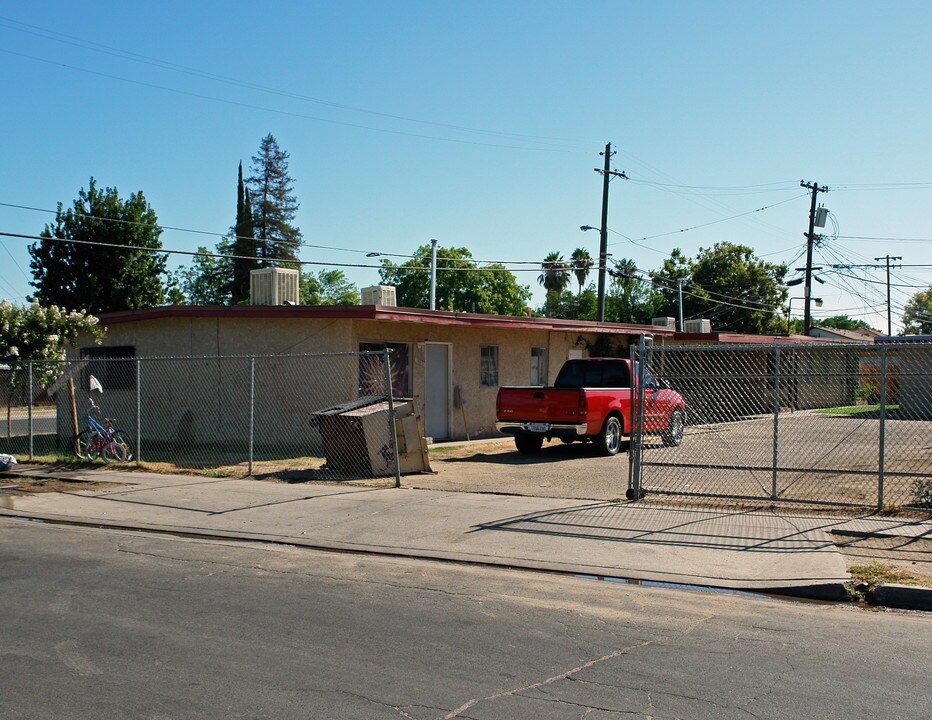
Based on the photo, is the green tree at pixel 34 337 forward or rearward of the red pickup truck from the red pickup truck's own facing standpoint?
rearward

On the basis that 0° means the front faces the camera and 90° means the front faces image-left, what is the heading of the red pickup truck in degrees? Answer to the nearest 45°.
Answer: approximately 225°

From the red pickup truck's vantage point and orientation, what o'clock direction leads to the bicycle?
The bicycle is roughly at 7 o'clock from the red pickup truck.

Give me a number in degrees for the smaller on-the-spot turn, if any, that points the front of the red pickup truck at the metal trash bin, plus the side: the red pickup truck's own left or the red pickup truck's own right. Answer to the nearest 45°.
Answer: approximately 180°

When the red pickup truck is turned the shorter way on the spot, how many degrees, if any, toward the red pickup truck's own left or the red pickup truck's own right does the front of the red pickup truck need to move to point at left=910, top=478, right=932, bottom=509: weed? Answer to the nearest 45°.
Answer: approximately 90° to the red pickup truck's own right
